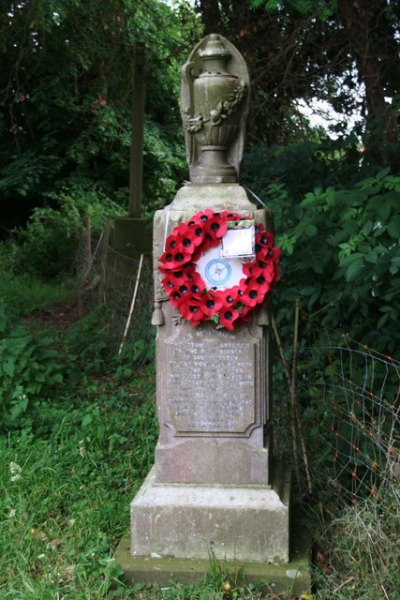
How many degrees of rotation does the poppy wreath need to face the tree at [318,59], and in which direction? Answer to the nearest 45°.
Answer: approximately 180°

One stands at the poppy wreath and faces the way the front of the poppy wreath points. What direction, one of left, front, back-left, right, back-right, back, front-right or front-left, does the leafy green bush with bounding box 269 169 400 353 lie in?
back-left

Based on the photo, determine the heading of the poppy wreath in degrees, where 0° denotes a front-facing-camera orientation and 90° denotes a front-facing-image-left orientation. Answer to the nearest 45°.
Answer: approximately 0°

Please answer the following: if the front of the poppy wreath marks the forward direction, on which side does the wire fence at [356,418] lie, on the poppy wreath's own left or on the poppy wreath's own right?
on the poppy wreath's own left

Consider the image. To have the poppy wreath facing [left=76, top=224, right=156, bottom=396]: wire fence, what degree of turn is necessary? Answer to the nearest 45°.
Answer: approximately 180°

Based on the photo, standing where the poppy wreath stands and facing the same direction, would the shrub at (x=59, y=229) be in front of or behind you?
behind

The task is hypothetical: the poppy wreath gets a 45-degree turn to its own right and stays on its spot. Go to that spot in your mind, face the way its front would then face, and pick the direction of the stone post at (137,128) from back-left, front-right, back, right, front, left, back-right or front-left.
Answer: back-right
